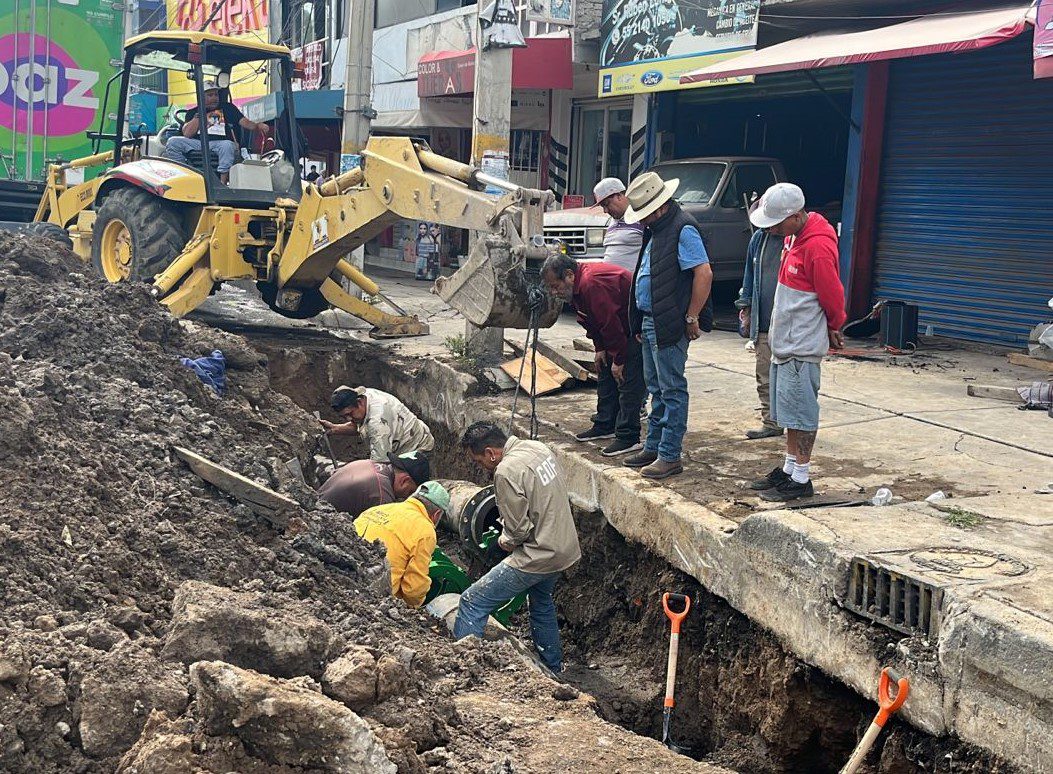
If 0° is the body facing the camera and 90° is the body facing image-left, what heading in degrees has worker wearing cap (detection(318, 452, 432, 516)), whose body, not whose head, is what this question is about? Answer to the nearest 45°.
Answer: approximately 270°

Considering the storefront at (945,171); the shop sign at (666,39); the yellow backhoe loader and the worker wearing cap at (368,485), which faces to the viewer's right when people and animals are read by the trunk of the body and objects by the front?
the worker wearing cap

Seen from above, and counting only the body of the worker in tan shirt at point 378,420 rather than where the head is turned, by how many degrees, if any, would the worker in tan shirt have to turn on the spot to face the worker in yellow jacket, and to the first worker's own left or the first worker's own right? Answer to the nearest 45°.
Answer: approximately 90° to the first worker's own left

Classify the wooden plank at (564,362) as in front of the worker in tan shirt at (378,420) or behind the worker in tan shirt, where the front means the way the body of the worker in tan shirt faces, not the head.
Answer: behind

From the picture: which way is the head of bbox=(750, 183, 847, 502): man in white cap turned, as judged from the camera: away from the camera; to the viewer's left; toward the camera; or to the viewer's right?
to the viewer's left

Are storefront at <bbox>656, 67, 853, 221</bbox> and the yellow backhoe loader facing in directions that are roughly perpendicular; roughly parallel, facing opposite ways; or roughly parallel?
roughly perpendicular

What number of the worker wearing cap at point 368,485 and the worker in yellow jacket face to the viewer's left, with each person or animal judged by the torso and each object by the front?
0

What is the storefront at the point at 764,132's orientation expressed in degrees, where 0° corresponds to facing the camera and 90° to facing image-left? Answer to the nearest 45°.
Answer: approximately 45°

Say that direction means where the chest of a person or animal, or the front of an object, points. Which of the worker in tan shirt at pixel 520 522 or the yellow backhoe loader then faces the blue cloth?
the worker in tan shirt

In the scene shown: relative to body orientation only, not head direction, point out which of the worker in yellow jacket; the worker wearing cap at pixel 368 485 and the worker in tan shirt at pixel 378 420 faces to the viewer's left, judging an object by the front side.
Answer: the worker in tan shirt

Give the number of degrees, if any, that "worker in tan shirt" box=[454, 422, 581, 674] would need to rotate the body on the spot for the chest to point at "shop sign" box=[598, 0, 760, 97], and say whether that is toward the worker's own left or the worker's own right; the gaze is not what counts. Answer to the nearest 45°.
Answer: approximately 45° to the worker's own right

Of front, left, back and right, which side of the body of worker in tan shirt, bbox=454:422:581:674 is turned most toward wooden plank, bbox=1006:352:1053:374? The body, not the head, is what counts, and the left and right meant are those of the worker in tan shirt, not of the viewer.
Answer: right

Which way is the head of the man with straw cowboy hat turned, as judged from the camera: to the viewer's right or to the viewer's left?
to the viewer's left

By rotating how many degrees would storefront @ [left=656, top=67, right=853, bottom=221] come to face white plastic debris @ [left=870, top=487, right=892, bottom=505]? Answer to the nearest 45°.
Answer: approximately 45° to its left

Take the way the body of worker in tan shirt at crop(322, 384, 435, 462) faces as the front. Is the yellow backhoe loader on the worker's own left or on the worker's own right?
on the worker's own right
